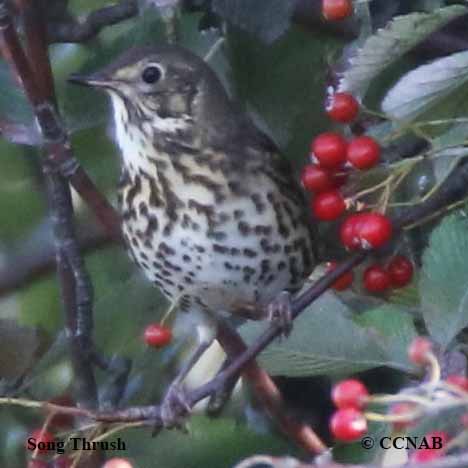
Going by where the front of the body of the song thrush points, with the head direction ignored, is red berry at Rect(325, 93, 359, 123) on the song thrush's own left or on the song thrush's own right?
on the song thrush's own left

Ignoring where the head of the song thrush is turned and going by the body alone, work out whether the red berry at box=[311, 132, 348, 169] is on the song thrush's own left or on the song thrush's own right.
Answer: on the song thrush's own left

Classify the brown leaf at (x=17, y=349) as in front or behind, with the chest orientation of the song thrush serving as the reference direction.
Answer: in front

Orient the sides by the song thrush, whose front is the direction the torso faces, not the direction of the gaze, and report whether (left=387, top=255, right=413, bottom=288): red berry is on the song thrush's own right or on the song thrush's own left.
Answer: on the song thrush's own left

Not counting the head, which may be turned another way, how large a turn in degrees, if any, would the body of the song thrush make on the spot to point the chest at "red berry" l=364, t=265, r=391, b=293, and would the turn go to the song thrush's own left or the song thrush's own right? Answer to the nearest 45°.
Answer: approximately 90° to the song thrush's own left

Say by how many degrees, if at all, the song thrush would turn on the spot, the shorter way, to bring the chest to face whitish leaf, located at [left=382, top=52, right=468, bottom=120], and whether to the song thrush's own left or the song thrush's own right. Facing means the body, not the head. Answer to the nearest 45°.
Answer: approximately 90° to the song thrush's own left

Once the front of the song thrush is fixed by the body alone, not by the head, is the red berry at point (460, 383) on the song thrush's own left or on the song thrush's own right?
on the song thrush's own left

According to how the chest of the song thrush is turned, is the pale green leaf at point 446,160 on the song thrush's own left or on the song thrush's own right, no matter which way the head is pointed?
on the song thrush's own left

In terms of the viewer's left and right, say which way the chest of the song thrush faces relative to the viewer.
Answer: facing the viewer and to the left of the viewer
